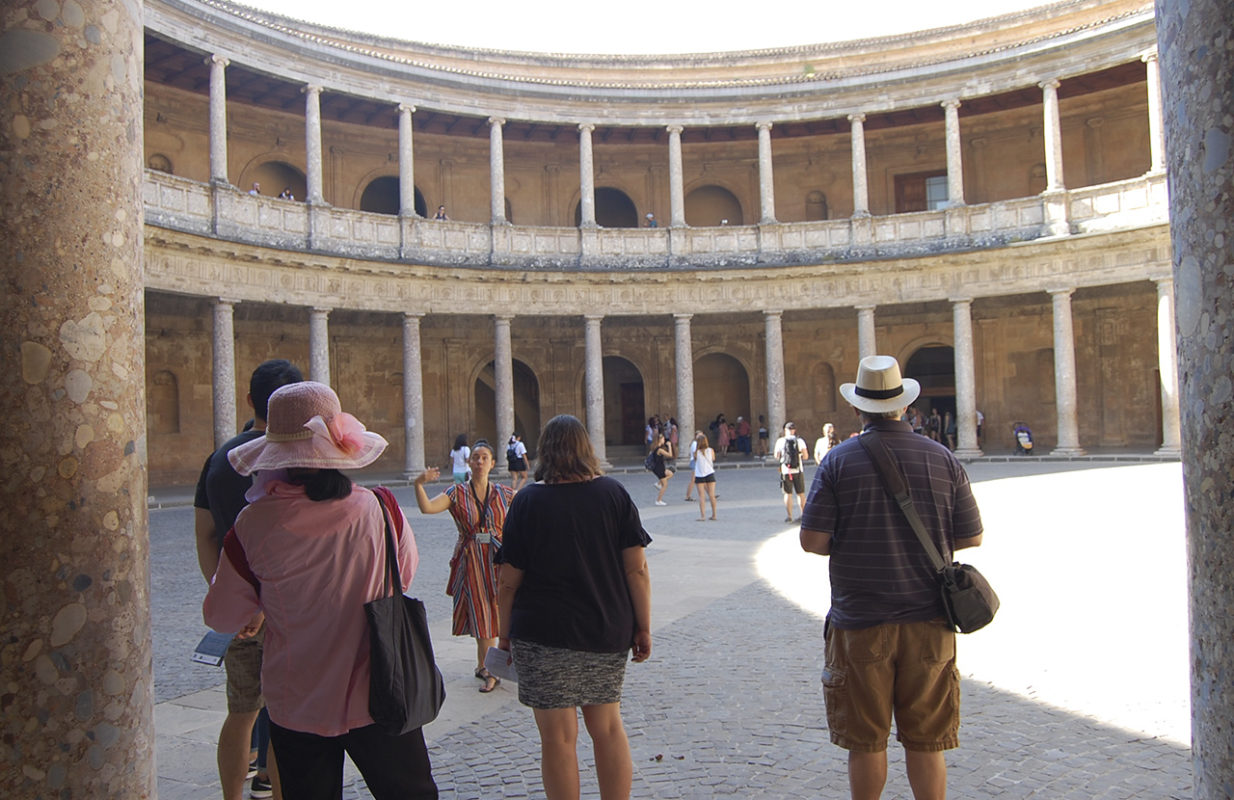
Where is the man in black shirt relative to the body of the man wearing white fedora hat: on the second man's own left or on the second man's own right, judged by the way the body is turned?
on the second man's own left

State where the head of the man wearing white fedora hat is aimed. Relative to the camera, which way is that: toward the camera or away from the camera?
away from the camera

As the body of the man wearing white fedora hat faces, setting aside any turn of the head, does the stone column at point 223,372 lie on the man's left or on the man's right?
on the man's left

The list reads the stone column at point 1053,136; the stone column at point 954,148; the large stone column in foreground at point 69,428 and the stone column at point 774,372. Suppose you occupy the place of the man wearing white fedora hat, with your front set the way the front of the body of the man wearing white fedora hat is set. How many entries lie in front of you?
3

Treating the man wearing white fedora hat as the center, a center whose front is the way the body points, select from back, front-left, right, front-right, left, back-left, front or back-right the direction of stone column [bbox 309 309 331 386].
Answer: front-left

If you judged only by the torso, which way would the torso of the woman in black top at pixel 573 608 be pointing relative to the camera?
away from the camera

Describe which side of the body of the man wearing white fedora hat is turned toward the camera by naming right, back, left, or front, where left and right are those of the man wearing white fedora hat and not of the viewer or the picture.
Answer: back

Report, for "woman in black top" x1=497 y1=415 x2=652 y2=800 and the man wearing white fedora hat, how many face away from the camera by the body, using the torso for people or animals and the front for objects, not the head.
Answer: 2

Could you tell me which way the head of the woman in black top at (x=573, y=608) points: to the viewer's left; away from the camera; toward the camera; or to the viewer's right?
away from the camera

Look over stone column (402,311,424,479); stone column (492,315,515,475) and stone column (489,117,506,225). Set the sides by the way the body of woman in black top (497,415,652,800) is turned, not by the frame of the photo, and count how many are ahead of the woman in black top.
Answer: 3

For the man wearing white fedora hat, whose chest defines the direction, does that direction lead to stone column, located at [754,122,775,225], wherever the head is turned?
yes

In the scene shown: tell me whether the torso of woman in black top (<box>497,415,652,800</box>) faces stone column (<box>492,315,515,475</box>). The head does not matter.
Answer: yes
